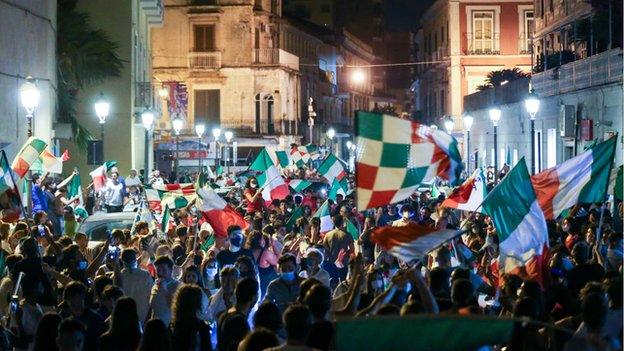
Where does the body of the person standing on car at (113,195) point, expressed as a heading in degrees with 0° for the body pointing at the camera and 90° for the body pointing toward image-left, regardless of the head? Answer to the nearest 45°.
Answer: approximately 0°

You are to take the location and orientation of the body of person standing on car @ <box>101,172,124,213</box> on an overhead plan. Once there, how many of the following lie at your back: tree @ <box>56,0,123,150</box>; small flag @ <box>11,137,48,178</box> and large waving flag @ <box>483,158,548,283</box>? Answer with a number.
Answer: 1

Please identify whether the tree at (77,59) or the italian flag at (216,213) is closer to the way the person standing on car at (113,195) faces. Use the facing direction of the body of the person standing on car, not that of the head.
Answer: the italian flag

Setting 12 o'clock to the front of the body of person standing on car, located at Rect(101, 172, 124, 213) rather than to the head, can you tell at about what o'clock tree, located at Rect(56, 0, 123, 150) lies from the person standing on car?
The tree is roughly at 6 o'clock from the person standing on car.

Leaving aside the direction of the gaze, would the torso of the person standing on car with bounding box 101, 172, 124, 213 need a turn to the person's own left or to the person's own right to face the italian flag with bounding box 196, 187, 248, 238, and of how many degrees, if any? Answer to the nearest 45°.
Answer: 0° — they already face it

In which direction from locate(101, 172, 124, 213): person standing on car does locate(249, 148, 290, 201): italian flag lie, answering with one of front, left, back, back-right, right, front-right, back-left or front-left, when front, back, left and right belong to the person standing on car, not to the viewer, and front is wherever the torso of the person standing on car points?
front-left

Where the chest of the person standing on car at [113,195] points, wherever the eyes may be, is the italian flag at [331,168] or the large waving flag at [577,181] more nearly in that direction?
the large waving flag
